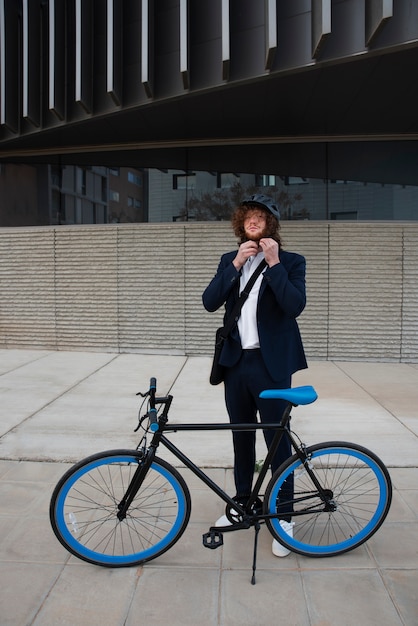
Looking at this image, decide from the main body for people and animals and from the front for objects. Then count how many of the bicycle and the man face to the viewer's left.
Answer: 1

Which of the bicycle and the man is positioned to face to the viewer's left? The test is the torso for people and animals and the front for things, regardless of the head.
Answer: the bicycle

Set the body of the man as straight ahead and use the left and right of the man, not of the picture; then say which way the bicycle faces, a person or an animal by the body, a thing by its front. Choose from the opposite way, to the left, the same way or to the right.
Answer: to the right

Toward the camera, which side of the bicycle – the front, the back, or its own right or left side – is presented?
left

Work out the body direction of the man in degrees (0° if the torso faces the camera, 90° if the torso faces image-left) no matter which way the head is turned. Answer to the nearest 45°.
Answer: approximately 0°
